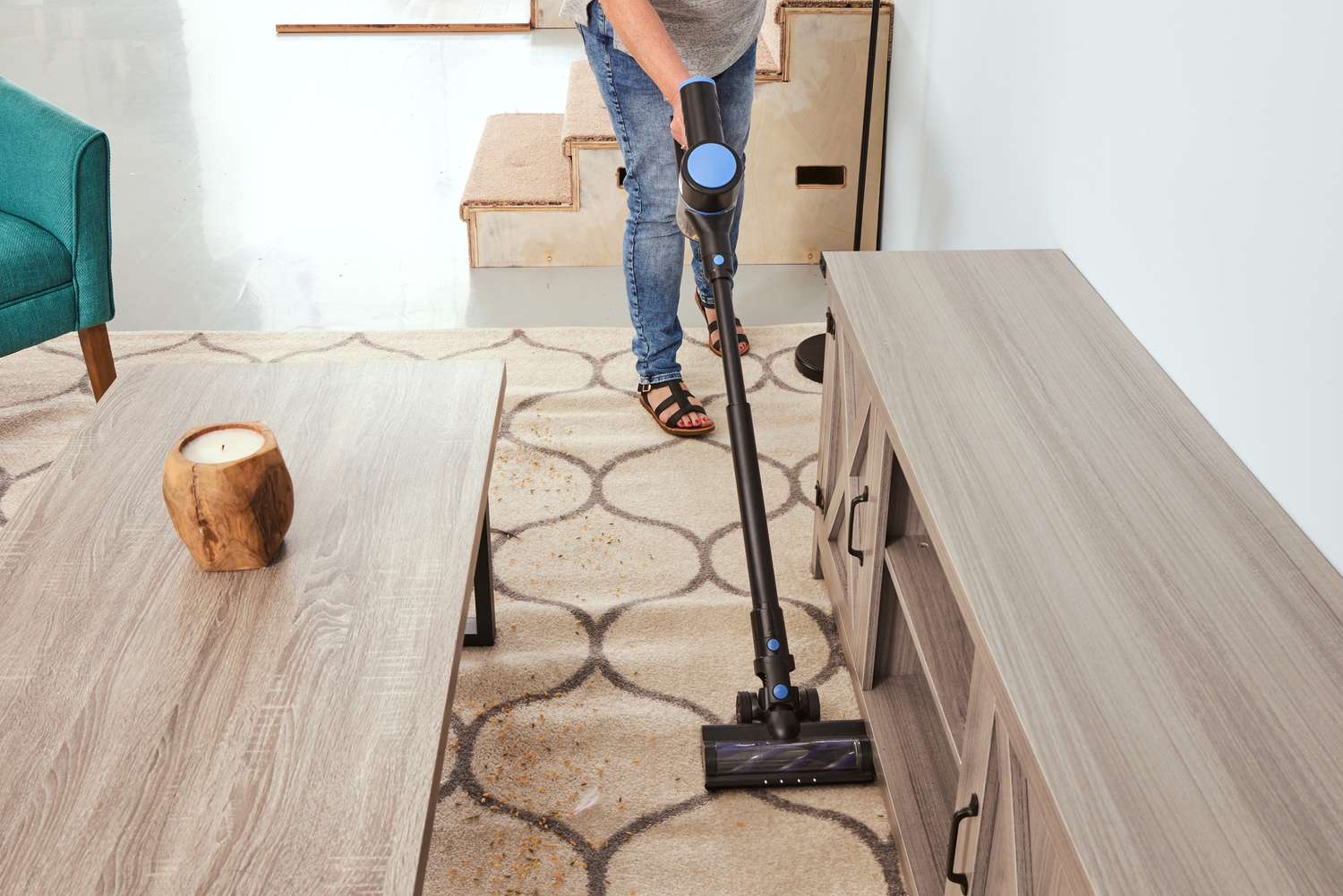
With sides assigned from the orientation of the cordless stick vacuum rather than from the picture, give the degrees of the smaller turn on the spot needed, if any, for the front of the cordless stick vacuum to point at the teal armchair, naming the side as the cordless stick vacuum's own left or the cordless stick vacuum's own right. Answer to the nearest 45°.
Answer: approximately 135° to the cordless stick vacuum's own right

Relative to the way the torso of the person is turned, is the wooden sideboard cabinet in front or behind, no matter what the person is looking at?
in front

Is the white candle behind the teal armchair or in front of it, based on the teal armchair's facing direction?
in front

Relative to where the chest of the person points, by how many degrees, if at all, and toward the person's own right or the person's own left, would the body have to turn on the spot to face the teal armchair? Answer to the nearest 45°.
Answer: approximately 135° to the person's own right

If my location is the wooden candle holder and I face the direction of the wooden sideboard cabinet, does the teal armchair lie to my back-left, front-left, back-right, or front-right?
back-left

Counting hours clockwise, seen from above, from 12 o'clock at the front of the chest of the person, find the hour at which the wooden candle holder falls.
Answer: The wooden candle holder is roughly at 2 o'clock from the person.

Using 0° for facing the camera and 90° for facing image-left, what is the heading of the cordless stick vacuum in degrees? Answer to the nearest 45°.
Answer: approximately 0°

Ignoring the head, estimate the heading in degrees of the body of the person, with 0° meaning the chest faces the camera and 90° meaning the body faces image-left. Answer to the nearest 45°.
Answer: approximately 315°

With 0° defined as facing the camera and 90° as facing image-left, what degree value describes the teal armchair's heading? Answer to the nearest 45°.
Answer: approximately 315°
